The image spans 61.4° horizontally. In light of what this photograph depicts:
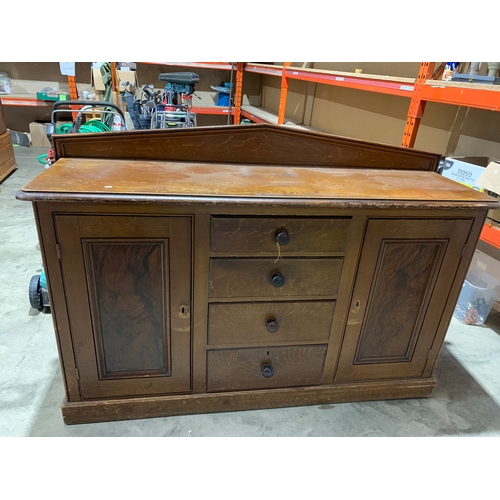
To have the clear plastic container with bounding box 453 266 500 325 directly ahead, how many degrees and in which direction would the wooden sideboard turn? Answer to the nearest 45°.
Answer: approximately 135° to its left

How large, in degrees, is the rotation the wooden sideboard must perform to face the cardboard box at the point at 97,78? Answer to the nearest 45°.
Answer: approximately 135° to its right

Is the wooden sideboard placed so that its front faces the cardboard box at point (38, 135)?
no

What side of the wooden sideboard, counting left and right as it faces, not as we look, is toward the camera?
front

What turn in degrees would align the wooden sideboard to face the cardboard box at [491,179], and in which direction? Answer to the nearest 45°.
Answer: approximately 135° to its left

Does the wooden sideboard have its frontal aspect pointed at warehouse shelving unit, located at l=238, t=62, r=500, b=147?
no

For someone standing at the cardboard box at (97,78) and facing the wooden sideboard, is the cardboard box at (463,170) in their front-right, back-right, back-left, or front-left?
front-left
